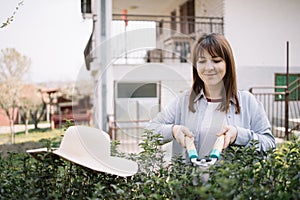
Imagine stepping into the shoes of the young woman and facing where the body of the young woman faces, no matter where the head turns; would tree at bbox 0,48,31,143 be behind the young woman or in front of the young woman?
behind

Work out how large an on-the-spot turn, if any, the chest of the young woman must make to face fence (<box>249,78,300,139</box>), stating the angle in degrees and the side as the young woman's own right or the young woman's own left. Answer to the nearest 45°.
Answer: approximately 180°

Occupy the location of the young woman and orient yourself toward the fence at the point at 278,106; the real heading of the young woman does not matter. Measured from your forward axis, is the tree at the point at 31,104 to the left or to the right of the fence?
left

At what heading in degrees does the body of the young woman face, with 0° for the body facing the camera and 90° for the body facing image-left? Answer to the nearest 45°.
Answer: approximately 0°

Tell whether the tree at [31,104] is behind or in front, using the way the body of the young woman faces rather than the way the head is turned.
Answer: behind
